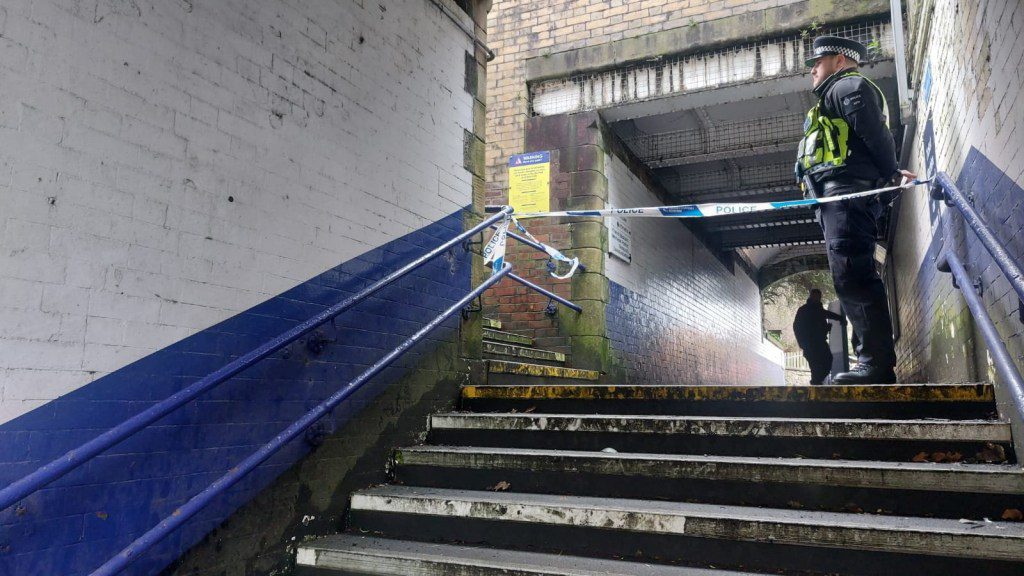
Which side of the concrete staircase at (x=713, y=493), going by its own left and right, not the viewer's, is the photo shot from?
front

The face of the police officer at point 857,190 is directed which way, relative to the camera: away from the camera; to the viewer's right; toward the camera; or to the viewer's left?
to the viewer's left

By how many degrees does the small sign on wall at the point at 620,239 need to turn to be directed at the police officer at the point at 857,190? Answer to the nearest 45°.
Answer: approximately 45° to its right

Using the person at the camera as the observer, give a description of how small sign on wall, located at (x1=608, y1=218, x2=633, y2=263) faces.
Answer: facing the viewer and to the right of the viewer

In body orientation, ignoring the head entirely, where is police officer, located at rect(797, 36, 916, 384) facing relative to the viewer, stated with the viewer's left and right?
facing to the left of the viewer

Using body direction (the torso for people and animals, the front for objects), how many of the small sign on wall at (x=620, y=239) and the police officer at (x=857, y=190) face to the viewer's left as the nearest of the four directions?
1

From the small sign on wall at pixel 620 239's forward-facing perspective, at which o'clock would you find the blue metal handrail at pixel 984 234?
The blue metal handrail is roughly at 1 o'clock from the small sign on wall.

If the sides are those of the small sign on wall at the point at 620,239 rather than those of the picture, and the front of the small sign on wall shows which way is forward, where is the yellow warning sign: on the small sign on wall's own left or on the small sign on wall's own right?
on the small sign on wall's own right

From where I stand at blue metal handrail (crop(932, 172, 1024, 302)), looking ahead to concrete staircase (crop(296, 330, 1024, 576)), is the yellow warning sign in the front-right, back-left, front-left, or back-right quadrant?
front-right

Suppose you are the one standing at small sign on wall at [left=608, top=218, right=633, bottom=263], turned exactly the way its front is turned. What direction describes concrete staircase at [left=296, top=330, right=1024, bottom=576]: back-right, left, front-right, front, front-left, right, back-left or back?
front-right
